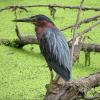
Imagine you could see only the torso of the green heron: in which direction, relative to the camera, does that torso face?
to the viewer's left
